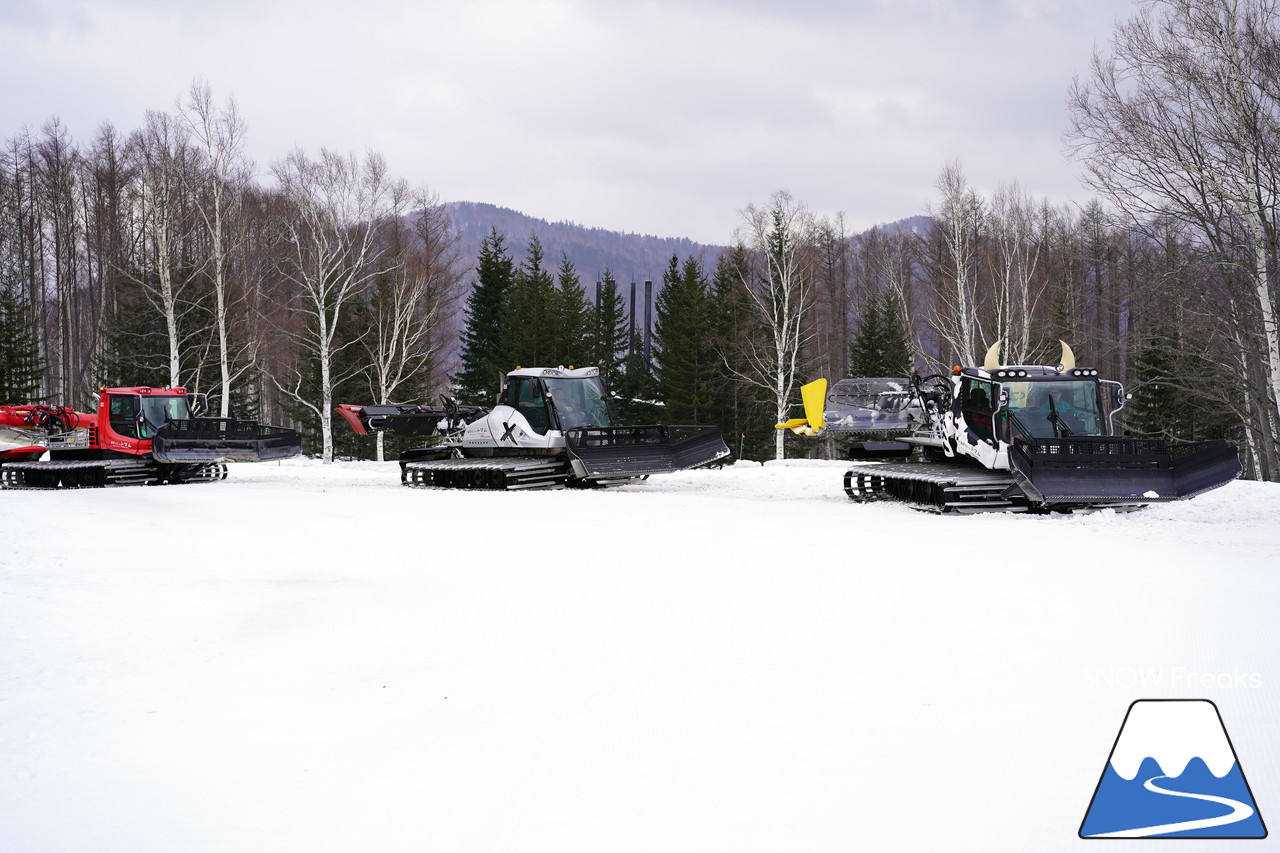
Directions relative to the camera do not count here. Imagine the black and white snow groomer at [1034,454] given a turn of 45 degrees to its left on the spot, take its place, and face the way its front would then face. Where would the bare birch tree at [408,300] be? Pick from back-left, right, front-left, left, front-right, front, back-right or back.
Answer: back-left

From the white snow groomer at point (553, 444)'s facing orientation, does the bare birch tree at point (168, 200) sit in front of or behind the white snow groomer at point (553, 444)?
behind

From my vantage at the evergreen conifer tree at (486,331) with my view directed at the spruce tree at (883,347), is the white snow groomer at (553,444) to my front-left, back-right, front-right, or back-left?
front-right

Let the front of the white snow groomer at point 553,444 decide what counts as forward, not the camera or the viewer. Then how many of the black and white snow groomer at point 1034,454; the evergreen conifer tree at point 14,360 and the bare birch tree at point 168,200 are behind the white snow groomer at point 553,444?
2

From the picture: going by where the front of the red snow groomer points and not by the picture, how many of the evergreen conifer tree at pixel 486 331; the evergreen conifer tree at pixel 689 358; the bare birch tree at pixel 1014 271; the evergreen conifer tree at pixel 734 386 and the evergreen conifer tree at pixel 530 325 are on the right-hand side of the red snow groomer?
0

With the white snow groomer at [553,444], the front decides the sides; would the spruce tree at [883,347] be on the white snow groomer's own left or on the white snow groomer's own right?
on the white snow groomer's own left

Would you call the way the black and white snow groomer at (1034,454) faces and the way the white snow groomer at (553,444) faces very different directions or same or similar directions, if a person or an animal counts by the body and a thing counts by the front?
same or similar directions

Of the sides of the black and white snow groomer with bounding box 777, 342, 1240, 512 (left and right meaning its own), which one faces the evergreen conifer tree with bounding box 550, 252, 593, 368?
back

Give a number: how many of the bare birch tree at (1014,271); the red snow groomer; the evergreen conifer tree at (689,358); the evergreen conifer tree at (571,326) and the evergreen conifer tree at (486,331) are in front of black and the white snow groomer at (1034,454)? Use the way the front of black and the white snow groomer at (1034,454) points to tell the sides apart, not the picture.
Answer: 0

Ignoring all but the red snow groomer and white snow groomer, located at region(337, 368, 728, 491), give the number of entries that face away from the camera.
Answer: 0

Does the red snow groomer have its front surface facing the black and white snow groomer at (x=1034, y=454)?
yes

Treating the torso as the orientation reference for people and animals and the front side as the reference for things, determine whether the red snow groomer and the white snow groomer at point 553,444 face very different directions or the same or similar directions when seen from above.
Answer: same or similar directions

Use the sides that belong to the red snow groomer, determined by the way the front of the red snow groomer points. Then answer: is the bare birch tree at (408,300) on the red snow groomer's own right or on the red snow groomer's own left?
on the red snow groomer's own left

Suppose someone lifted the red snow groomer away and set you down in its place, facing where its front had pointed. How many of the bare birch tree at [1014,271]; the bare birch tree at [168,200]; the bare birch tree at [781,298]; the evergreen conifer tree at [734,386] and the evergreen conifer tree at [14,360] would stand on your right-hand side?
0

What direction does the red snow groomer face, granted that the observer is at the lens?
facing the viewer and to the right of the viewer

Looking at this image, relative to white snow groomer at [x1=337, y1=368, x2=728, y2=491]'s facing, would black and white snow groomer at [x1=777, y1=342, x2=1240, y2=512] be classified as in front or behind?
in front

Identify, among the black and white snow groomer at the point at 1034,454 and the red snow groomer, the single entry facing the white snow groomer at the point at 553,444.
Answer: the red snow groomer

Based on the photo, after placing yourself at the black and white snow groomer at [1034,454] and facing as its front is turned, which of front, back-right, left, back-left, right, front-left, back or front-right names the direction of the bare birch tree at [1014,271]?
back-left
